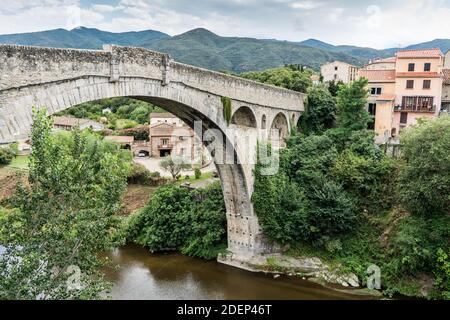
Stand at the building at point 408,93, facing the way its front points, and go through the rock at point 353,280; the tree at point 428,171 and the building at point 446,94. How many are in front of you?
2

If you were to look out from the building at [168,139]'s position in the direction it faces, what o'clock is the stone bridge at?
The stone bridge is roughly at 12 o'clock from the building.

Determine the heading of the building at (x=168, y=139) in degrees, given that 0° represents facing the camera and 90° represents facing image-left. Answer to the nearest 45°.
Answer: approximately 0°

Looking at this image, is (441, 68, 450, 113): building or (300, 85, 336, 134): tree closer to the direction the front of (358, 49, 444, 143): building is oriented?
the tree

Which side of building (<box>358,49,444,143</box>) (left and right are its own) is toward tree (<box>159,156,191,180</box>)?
right

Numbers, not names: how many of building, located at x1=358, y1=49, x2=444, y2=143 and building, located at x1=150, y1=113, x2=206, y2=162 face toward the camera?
2

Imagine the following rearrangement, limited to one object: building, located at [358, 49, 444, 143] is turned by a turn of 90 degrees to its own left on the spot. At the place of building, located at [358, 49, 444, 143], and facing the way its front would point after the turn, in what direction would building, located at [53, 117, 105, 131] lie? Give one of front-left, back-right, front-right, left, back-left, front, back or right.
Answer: back

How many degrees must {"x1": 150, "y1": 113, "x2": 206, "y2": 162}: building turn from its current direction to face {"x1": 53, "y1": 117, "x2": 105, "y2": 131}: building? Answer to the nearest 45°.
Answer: approximately 135° to its right

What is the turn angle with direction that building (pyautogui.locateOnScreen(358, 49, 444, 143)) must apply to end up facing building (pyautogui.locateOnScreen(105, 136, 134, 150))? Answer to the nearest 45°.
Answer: approximately 90° to its right

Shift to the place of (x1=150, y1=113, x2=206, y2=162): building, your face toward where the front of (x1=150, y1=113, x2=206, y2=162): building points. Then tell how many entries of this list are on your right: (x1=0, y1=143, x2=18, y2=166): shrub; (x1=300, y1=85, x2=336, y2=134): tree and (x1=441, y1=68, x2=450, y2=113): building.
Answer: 1
